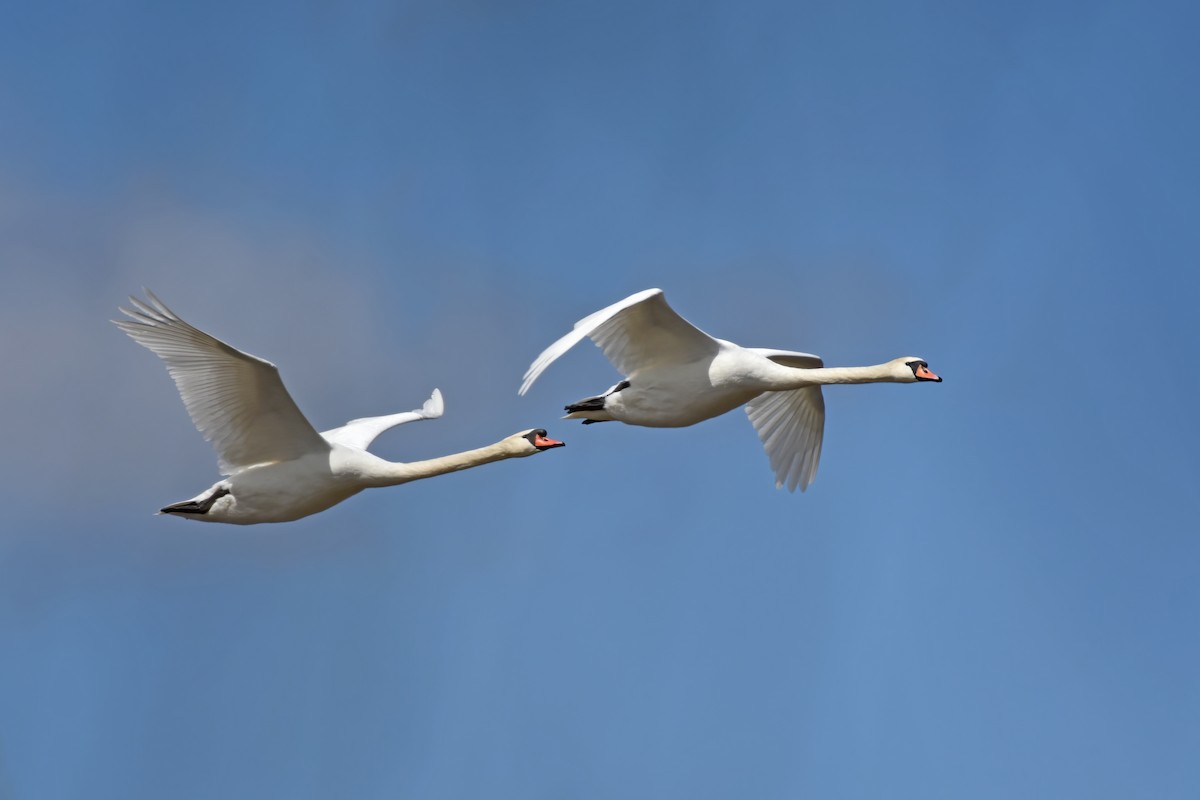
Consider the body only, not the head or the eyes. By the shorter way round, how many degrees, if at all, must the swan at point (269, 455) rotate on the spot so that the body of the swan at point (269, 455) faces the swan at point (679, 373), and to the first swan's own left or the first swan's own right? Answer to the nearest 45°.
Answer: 0° — it already faces it

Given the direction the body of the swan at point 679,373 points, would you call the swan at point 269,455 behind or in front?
behind

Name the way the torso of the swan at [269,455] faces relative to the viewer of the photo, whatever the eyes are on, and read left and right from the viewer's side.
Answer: facing to the right of the viewer

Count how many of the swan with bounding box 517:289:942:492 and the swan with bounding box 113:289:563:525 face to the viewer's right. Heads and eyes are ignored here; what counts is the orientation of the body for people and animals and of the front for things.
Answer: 2

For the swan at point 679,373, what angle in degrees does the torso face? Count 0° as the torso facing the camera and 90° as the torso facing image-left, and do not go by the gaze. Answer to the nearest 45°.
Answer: approximately 270°
